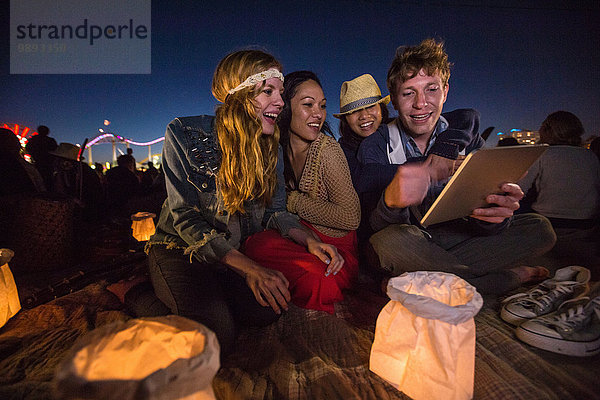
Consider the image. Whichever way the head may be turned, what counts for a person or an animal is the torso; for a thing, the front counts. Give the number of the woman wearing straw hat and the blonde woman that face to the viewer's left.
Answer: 0

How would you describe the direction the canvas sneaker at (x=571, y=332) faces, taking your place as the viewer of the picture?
facing to the left of the viewer

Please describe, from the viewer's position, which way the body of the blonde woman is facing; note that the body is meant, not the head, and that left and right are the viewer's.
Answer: facing the viewer and to the right of the viewer

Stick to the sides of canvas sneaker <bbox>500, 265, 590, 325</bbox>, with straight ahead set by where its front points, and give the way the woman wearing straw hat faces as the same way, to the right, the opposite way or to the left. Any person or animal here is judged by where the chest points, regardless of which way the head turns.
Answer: to the left

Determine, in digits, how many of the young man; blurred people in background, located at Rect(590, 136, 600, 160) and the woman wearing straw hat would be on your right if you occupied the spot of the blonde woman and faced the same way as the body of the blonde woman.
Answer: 0

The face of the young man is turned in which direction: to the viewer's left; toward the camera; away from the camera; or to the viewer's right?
toward the camera

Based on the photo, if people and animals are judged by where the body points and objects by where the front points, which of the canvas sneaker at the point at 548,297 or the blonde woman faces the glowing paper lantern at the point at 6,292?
the canvas sneaker

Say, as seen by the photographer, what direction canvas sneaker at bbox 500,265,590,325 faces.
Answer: facing the viewer and to the left of the viewer

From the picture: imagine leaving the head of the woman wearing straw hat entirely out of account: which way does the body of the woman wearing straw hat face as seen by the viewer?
toward the camera

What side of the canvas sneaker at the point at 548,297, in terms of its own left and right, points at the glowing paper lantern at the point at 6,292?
front

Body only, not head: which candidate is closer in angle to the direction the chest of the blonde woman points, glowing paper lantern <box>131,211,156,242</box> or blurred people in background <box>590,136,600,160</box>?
the blurred people in background

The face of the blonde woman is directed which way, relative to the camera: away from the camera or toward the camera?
toward the camera

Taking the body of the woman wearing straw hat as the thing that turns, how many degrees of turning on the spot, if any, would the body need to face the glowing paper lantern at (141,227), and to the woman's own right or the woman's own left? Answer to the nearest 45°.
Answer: approximately 90° to the woman's own right

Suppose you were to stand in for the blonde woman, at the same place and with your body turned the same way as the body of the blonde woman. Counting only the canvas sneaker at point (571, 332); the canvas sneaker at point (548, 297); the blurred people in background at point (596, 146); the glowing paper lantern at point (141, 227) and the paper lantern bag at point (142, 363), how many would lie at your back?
1
